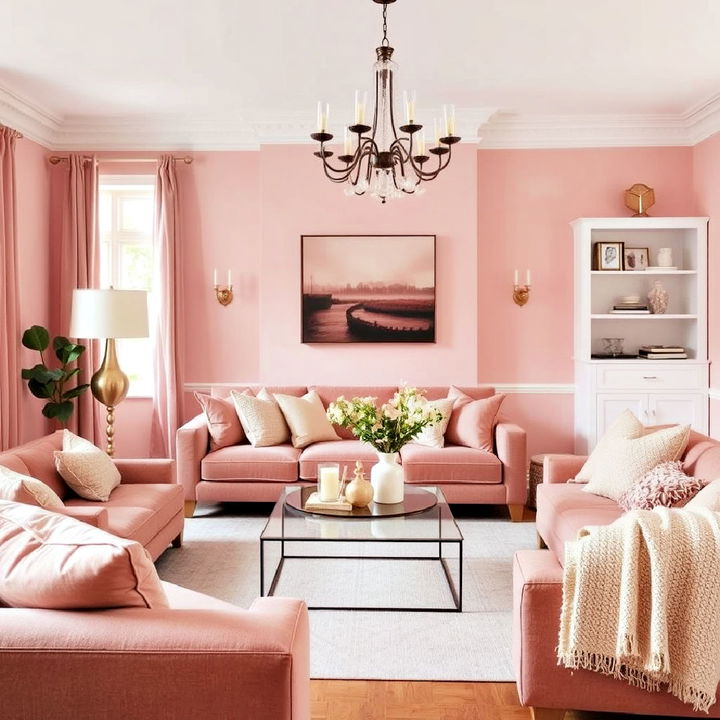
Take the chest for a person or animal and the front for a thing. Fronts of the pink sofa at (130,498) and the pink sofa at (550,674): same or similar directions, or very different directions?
very different directions

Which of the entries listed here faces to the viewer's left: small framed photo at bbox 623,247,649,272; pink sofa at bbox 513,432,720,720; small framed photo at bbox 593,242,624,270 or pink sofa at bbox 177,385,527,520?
pink sofa at bbox 513,432,720,720

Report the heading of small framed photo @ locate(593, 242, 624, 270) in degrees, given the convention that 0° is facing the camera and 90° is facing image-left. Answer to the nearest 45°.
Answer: approximately 0°

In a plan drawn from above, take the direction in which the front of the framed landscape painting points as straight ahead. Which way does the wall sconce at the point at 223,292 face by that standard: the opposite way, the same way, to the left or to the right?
the same way

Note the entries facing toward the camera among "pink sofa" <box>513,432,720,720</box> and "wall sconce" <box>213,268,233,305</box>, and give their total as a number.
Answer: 1

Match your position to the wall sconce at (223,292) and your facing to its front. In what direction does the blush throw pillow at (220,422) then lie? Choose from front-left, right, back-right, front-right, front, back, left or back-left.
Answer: front

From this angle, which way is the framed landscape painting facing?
toward the camera

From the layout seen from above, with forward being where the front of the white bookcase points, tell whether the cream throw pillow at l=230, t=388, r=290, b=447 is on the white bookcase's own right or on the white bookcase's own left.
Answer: on the white bookcase's own right

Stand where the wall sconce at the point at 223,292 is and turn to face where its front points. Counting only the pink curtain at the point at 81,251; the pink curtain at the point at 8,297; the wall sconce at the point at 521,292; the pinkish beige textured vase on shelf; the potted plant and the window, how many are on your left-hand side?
2

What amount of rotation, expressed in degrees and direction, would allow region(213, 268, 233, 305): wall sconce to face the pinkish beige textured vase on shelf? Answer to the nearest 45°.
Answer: approximately 90° to its left

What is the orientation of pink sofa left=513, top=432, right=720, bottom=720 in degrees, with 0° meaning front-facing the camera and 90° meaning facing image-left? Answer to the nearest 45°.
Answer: approximately 90°

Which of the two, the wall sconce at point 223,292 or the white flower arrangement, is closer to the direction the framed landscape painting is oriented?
the white flower arrangement

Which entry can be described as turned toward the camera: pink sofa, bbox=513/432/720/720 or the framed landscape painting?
the framed landscape painting

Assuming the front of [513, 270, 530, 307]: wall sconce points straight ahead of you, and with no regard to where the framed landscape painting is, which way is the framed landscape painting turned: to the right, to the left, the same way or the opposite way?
the same way

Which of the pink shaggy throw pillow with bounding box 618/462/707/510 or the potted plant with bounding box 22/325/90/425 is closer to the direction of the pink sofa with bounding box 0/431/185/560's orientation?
the pink shaggy throw pillow

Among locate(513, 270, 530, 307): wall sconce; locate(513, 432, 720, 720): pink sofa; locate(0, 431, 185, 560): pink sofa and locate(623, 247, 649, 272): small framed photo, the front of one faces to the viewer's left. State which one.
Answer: locate(513, 432, 720, 720): pink sofa

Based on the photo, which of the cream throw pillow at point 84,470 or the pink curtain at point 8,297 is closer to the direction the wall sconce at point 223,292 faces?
the cream throw pillow

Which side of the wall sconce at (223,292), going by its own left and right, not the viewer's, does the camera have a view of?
front

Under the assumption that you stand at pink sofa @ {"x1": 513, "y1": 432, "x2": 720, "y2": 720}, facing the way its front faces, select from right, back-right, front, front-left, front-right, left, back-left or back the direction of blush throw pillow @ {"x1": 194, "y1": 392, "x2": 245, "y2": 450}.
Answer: front-right
